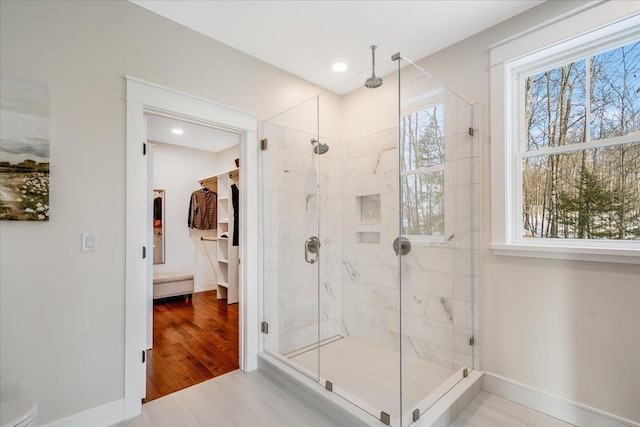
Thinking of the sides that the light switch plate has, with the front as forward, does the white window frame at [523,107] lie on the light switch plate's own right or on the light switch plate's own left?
on the light switch plate's own left

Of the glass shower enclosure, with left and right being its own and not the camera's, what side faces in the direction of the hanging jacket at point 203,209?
right

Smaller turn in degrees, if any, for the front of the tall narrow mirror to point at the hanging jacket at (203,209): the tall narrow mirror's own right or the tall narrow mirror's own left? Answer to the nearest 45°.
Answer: approximately 90° to the tall narrow mirror's own left

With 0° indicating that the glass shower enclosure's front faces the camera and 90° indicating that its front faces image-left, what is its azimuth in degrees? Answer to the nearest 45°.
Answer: approximately 45°

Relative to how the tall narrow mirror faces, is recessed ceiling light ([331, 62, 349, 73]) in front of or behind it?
in front

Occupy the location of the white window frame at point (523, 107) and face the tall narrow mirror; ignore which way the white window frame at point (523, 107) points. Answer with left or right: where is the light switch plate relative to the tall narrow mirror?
left

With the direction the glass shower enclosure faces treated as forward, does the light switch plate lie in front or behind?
in front
